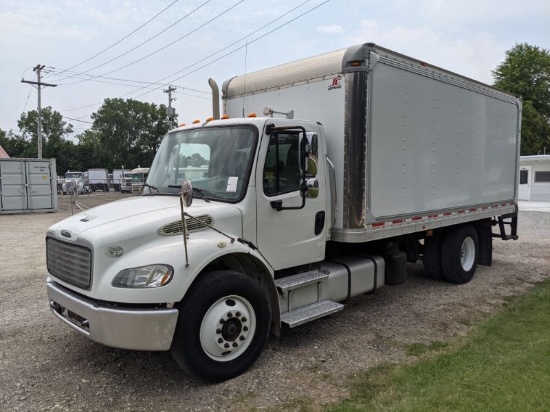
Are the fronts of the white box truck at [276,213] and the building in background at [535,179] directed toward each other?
no

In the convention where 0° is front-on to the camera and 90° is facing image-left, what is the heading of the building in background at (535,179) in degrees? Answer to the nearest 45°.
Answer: approximately 0°

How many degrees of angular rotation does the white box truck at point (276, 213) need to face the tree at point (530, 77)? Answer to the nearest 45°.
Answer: approximately 180°

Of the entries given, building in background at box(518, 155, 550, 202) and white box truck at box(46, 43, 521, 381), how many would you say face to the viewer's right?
0

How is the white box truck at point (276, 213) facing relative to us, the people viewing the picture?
facing the viewer and to the left of the viewer

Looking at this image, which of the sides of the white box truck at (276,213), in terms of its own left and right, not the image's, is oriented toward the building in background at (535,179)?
back

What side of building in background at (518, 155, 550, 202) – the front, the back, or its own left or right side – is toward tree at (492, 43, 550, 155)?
back

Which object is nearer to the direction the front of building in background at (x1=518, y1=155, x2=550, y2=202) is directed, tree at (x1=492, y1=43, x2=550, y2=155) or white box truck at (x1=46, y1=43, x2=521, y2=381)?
the white box truck

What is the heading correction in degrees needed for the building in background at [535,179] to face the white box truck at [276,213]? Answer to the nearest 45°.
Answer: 0° — it already faces it

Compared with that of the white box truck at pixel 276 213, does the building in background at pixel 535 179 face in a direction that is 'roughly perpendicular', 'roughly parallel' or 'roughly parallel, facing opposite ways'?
roughly parallel
